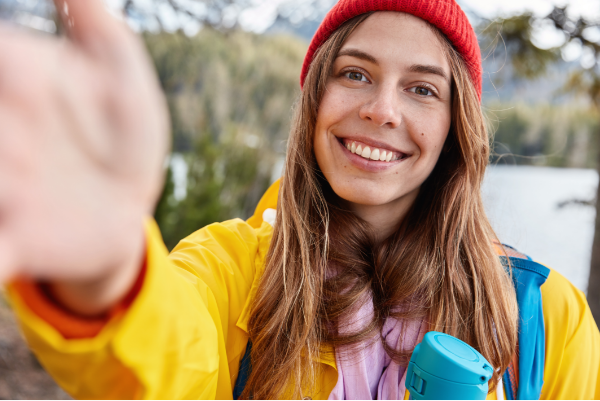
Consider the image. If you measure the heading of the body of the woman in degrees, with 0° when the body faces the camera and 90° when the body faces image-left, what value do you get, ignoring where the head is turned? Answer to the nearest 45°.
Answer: approximately 0°
